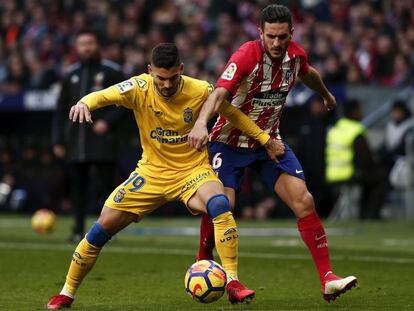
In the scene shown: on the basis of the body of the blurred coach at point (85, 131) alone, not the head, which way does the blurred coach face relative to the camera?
toward the camera

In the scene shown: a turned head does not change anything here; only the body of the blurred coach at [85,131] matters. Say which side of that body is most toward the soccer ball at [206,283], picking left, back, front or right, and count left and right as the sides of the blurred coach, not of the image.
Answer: front

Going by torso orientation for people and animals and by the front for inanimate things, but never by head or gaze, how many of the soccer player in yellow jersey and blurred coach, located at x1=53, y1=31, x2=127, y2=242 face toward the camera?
2

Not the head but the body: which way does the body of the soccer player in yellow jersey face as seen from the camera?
toward the camera

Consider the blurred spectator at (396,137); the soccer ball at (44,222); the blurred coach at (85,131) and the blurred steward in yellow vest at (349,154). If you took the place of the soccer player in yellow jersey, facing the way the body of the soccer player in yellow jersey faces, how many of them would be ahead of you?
0

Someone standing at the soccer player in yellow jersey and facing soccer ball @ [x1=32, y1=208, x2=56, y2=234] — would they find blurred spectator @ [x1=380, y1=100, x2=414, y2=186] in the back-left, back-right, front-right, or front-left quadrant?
front-right

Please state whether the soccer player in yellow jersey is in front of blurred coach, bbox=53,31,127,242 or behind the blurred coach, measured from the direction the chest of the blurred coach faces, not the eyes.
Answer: in front

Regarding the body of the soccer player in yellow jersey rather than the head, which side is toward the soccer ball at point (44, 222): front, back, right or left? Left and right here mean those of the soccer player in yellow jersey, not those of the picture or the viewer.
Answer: back

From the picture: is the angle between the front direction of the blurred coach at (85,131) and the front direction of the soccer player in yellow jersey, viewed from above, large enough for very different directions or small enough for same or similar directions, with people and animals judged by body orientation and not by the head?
same or similar directions

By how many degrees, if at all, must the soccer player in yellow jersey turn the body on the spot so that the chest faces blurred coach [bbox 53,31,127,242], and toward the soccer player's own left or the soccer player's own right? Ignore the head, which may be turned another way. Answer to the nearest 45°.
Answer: approximately 180°

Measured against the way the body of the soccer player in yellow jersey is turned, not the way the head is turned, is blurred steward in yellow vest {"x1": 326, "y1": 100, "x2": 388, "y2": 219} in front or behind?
behind

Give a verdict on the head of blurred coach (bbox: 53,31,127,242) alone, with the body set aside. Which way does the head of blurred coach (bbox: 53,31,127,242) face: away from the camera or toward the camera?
toward the camera
